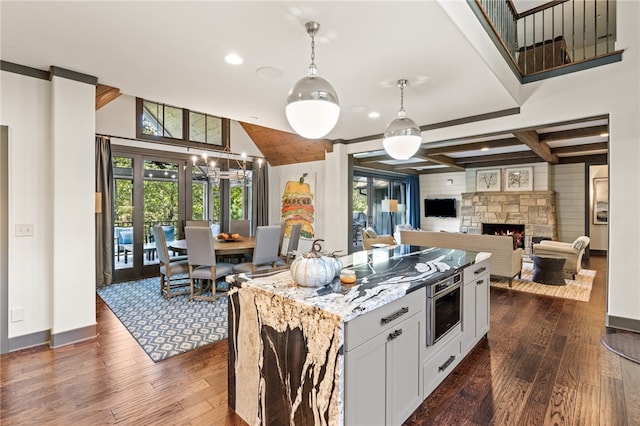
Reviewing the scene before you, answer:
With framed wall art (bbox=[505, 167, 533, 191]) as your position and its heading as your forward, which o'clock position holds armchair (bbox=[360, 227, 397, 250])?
The armchair is roughly at 1 o'clock from the framed wall art.

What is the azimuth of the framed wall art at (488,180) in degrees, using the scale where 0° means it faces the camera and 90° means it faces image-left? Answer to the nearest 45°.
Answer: approximately 0°

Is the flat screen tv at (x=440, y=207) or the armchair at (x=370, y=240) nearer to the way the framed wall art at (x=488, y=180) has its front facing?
the armchair

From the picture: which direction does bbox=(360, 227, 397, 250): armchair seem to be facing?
to the viewer's right

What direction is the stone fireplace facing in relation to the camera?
toward the camera

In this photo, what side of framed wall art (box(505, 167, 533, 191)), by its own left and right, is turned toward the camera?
front

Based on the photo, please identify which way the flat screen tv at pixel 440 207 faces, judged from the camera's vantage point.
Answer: facing the viewer

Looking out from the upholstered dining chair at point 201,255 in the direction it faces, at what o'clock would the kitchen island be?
The kitchen island is roughly at 4 o'clock from the upholstered dining chair.

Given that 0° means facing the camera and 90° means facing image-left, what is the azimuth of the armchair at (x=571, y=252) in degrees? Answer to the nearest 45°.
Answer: approximately 90°

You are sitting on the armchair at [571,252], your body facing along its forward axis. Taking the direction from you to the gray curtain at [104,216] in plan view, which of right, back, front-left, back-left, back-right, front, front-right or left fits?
front-left

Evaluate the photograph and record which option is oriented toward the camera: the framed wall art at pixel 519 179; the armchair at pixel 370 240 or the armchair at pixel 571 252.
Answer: the framed wall art

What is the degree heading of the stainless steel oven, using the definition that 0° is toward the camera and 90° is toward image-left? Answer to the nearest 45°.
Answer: approximately 315°

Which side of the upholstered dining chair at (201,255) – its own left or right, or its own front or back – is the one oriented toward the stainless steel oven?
right

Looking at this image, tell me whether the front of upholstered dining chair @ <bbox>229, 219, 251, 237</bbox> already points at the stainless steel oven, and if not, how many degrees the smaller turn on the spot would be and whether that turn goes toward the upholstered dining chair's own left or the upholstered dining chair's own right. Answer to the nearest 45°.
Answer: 0° — it already faces it

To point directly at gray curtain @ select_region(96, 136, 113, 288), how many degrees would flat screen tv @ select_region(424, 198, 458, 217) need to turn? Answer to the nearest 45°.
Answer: approximately 45° to its right

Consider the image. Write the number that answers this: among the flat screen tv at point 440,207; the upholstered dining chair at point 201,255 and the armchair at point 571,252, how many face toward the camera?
1

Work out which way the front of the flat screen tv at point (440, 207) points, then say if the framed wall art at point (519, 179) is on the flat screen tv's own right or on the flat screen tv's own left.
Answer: on the flat screen tv's own left

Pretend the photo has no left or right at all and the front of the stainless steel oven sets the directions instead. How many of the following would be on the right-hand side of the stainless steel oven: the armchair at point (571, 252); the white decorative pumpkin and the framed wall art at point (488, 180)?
1

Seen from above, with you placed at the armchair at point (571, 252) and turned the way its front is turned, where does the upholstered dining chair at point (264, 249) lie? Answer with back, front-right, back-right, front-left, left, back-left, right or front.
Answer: front-left
